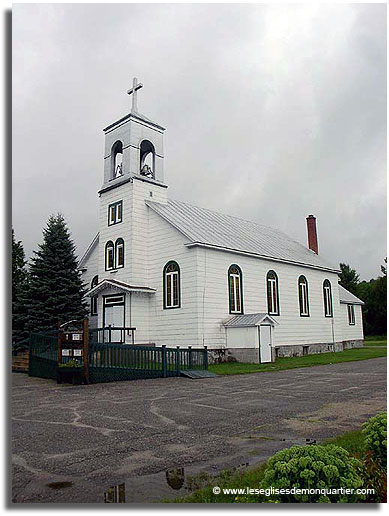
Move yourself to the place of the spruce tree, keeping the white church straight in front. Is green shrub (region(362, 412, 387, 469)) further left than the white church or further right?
right

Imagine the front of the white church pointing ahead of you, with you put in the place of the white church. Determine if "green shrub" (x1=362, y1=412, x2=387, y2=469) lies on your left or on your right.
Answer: on your left

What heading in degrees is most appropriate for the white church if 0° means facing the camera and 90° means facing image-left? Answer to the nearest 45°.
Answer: approximately 45°

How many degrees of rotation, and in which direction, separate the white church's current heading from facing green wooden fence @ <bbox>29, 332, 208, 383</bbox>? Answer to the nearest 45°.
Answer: approximately 45° to its left

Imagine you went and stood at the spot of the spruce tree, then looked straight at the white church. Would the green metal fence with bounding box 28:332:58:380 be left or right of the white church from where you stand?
right

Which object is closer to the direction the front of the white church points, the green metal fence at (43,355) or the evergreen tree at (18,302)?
the green metal fence
